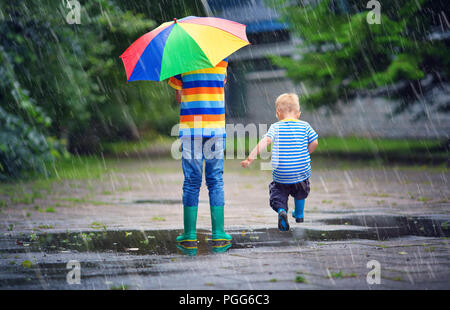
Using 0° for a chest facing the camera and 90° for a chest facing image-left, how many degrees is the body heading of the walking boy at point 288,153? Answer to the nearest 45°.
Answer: approximately 180°

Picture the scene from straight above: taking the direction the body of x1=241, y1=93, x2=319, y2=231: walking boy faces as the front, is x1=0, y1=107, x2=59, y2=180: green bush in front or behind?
in front

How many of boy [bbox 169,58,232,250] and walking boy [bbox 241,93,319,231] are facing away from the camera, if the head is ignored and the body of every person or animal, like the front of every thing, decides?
2

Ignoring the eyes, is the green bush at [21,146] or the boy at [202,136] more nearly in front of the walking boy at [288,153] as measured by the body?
the green bush

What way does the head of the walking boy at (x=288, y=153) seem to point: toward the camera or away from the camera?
away from the camera

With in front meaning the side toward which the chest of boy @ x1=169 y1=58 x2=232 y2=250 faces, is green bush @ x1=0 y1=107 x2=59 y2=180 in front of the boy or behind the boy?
in front

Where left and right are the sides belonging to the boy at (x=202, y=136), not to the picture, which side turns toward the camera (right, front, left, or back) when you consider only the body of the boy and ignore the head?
back

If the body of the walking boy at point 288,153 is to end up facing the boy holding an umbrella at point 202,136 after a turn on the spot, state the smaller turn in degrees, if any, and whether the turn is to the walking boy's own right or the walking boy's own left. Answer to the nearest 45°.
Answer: approximately 135° to the walking boy's own left

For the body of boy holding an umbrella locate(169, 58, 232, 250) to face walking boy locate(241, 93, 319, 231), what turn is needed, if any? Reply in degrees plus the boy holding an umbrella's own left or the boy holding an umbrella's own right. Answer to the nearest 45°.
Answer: approximately 45° to the boy holding an umbrella's own right
